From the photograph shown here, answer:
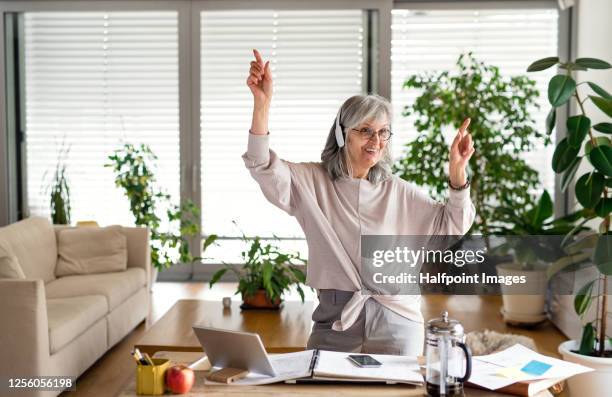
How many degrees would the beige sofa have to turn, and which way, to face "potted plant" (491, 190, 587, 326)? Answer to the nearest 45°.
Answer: approximately 45° to its left

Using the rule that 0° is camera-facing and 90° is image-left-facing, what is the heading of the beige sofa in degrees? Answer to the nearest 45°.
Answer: approximately 315°

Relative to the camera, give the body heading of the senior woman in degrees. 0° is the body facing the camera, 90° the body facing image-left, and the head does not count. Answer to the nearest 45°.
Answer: approximately 0°

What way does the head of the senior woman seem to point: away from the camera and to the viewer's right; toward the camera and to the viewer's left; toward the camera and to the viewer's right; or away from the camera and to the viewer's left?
toward the camera and to the viewer's right

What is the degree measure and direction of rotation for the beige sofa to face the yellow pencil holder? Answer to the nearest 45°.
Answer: approximately 45° to its right

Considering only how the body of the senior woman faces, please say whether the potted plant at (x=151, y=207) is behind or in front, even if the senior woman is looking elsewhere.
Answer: behind
